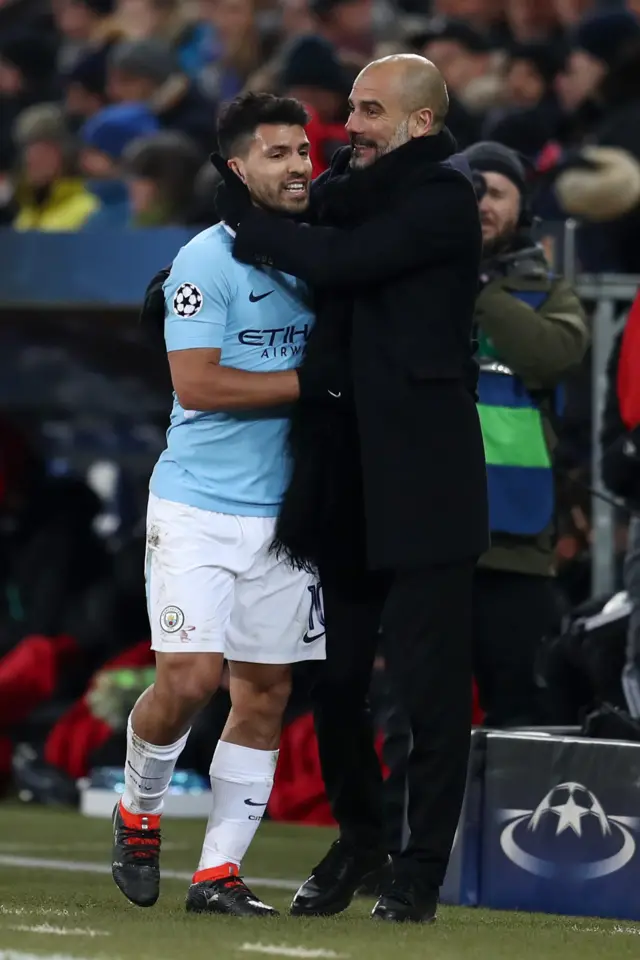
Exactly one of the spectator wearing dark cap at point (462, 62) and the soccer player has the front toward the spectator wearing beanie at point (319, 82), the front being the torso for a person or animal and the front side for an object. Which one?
the spectator wearing dark cap at point (462, 62)

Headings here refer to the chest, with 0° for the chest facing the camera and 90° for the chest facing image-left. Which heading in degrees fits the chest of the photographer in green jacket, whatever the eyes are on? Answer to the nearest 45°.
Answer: approximately 45°

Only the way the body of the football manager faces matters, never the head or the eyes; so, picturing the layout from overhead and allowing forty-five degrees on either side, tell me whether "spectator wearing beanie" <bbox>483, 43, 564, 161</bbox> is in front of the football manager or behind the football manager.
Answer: behind

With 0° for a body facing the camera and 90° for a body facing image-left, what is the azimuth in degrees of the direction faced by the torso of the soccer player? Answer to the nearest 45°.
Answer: approximately 315°

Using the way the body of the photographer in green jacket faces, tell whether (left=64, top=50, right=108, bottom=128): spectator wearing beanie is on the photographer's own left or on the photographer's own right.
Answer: on the photographer's own right

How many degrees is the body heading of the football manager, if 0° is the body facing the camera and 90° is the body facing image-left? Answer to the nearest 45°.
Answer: approximately 45°
